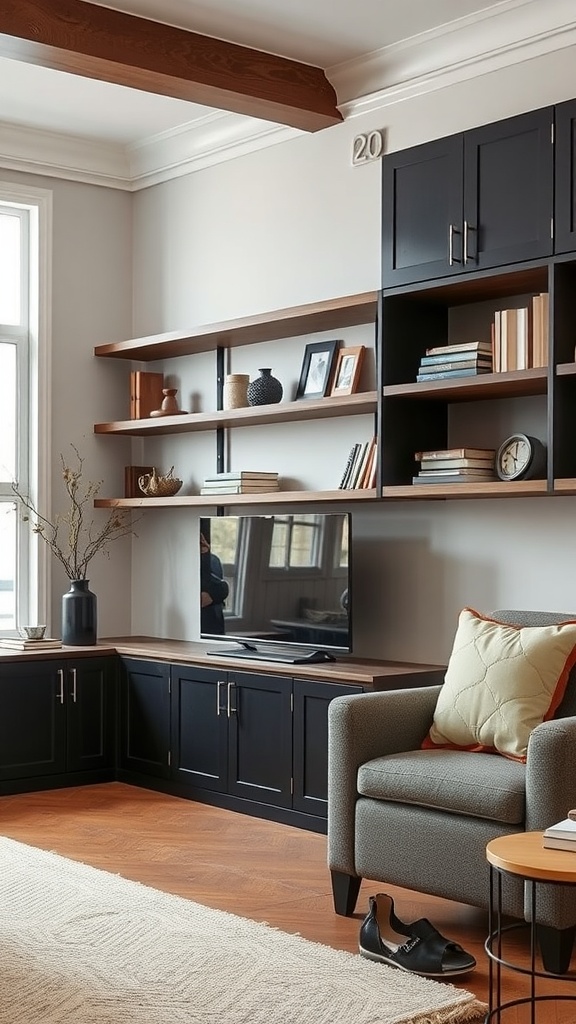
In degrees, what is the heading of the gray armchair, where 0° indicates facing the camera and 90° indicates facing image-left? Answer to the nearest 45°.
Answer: approximately 45°

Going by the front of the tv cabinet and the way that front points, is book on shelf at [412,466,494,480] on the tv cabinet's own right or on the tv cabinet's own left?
on the tv cabinet's own left

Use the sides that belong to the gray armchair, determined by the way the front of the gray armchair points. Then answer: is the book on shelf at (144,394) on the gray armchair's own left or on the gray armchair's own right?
on the gray armchair's own right

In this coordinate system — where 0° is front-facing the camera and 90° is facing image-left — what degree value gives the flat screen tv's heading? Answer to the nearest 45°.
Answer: approximately 45°

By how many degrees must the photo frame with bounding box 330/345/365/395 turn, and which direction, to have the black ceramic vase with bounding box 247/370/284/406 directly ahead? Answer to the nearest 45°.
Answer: approximately 90° to its right
